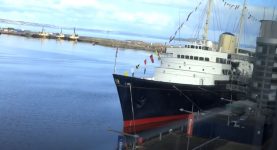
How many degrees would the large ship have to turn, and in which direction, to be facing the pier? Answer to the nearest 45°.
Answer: approximately 45° to its left
